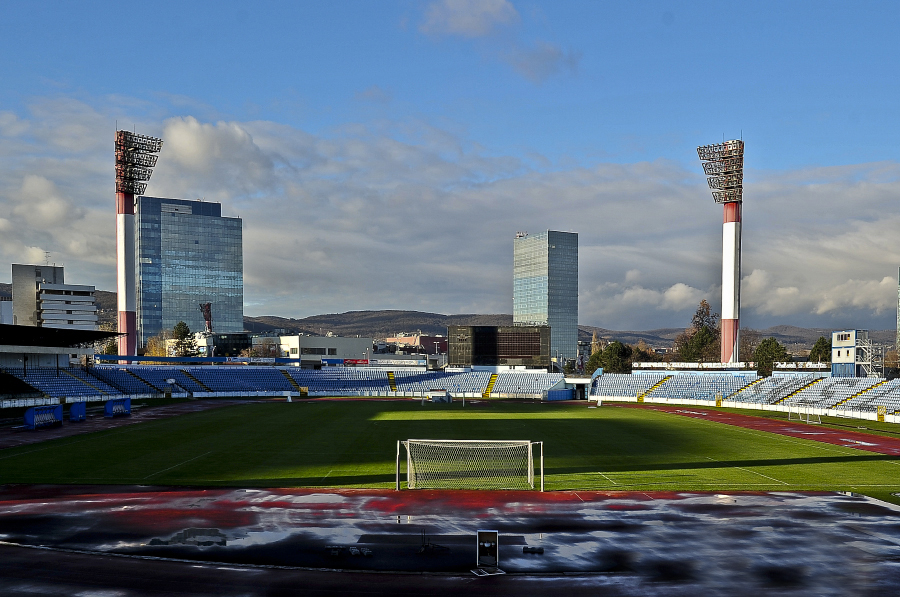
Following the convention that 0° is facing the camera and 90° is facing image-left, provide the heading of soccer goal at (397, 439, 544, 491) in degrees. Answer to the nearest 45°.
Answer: approximately 180°
